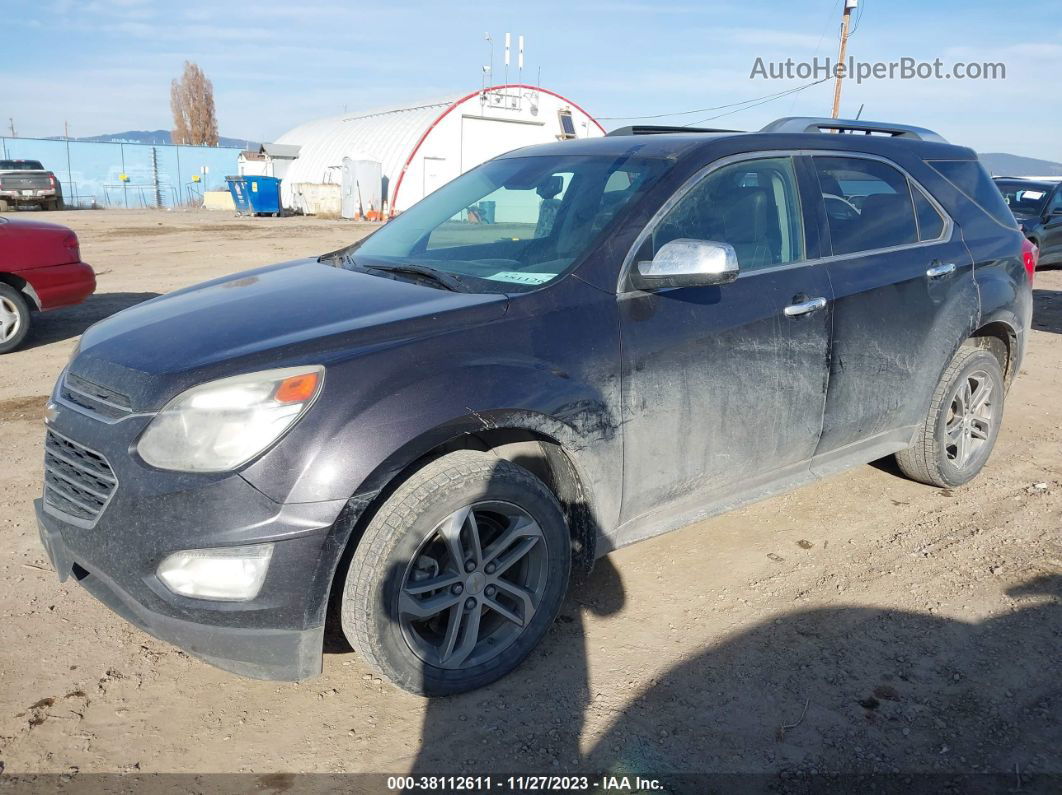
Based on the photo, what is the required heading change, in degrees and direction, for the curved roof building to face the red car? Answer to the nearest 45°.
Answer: approximately 45° to its right

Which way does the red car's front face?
to the viewer's left

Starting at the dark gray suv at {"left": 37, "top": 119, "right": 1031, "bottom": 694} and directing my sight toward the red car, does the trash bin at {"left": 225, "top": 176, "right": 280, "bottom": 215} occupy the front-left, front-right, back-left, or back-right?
front-right

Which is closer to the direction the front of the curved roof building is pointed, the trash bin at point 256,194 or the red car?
the red car

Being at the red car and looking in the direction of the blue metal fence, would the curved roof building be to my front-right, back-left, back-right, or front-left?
front-right

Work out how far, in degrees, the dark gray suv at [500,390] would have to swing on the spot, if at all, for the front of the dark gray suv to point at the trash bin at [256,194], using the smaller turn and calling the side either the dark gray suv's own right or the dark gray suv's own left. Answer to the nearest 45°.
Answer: approximately 135° to the dark gray suv's own right

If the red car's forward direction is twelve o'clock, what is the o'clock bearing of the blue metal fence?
The blue metal fence is roughly at 3 o'clock from the red car.

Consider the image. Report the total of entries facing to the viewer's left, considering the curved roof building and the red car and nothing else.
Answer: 1

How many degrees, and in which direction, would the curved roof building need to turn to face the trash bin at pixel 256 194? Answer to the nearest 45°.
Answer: approximately 135° to its right

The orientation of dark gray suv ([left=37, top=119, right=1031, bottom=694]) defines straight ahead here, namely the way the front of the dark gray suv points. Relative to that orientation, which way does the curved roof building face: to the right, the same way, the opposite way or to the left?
to the left

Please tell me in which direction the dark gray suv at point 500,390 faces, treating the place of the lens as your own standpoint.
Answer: facing the viewer and to the left of the viewer

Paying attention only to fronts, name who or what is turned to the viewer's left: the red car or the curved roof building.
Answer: the red car

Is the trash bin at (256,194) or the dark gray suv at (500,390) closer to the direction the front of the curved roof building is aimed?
the dark gray suv

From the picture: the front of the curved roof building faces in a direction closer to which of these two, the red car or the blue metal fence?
the red car
